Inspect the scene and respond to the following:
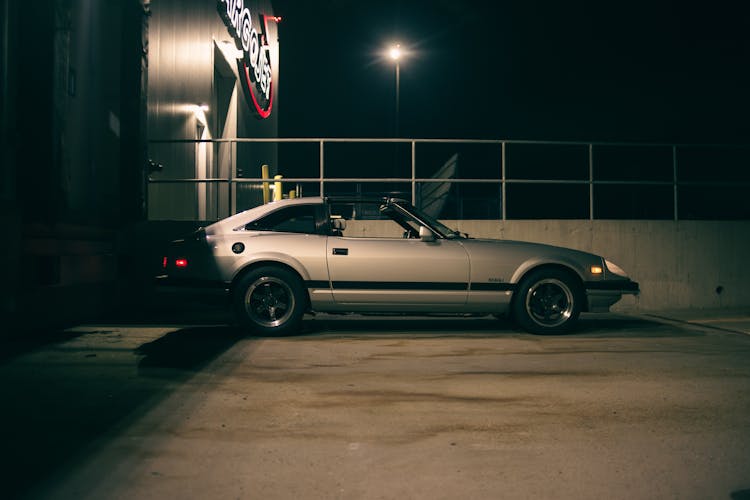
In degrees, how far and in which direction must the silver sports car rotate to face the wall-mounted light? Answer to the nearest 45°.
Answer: approximately 135° to its left

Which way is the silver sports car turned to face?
to the viewer's right
